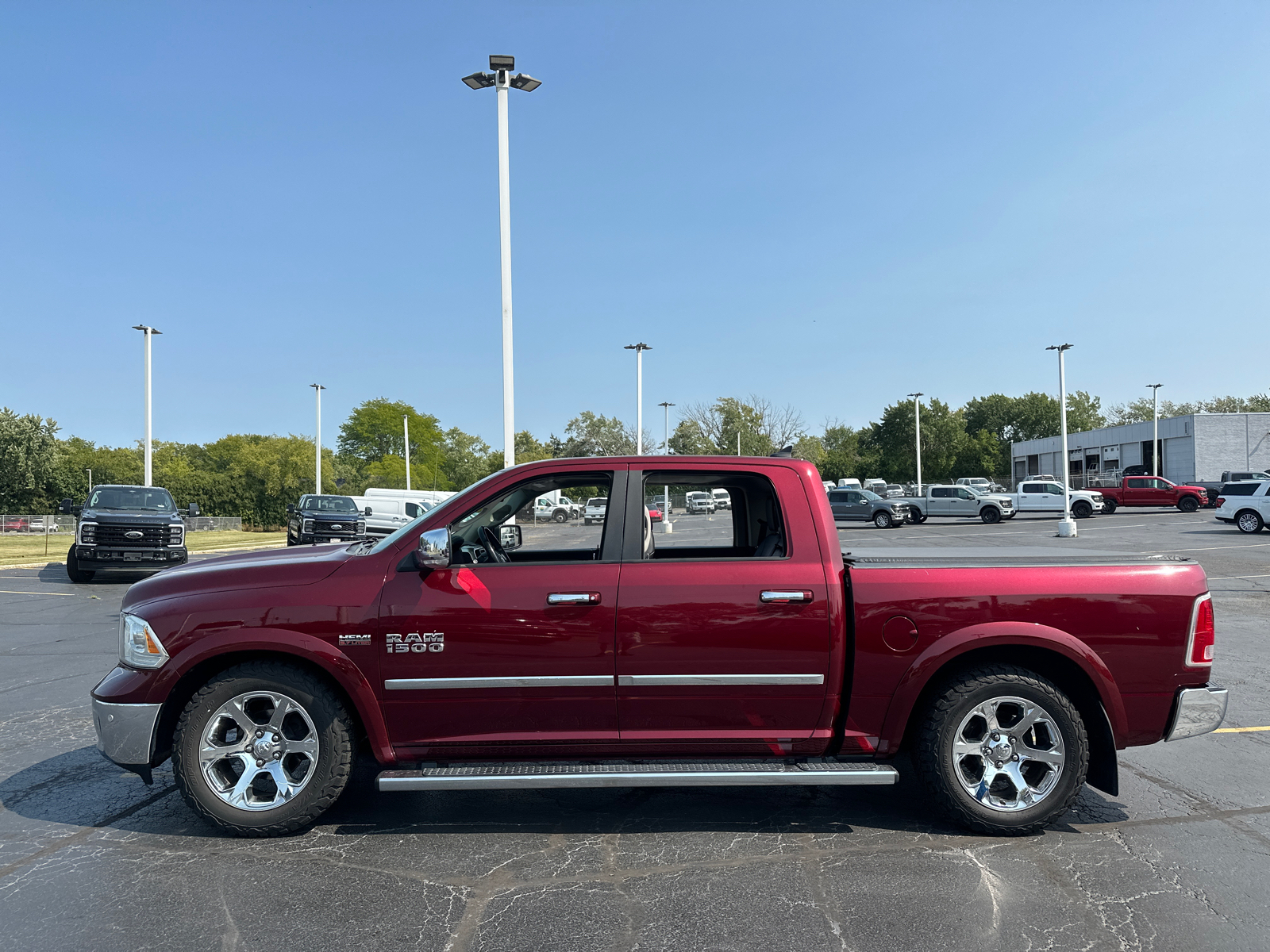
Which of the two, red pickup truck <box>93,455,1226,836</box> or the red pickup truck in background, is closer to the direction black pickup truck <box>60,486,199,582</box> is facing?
the red pickup truck

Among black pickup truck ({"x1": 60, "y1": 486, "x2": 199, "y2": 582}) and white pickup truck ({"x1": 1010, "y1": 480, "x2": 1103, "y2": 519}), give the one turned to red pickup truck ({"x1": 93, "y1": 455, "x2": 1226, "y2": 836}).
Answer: the black pickup truck

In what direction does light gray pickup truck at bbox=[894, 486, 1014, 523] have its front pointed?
to the viewer's right

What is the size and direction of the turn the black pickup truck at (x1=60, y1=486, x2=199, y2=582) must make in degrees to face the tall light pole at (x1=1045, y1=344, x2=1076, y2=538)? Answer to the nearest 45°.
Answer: approximately 90° to its left

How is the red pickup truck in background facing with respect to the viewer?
to the viewer's right

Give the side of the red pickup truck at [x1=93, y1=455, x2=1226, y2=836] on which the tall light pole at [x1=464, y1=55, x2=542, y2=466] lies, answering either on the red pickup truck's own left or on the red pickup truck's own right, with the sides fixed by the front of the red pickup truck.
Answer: on the red pickup truck's own right

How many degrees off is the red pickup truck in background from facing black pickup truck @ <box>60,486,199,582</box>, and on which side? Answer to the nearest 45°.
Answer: approximately 135° to its right

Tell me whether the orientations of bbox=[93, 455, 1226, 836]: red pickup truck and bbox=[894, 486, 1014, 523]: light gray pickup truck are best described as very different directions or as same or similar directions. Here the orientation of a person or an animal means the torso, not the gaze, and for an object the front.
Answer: very different directions

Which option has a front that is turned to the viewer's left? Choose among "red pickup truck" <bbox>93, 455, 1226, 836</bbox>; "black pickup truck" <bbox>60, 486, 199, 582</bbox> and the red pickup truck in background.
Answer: the red pickup truck

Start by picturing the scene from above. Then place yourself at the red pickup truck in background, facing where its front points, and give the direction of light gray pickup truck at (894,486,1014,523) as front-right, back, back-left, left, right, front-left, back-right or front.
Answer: back-right

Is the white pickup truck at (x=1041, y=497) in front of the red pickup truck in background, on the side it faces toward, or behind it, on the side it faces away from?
behind

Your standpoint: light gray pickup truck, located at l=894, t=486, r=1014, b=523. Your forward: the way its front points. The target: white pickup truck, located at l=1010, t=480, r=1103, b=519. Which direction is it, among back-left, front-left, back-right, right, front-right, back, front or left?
front-left
